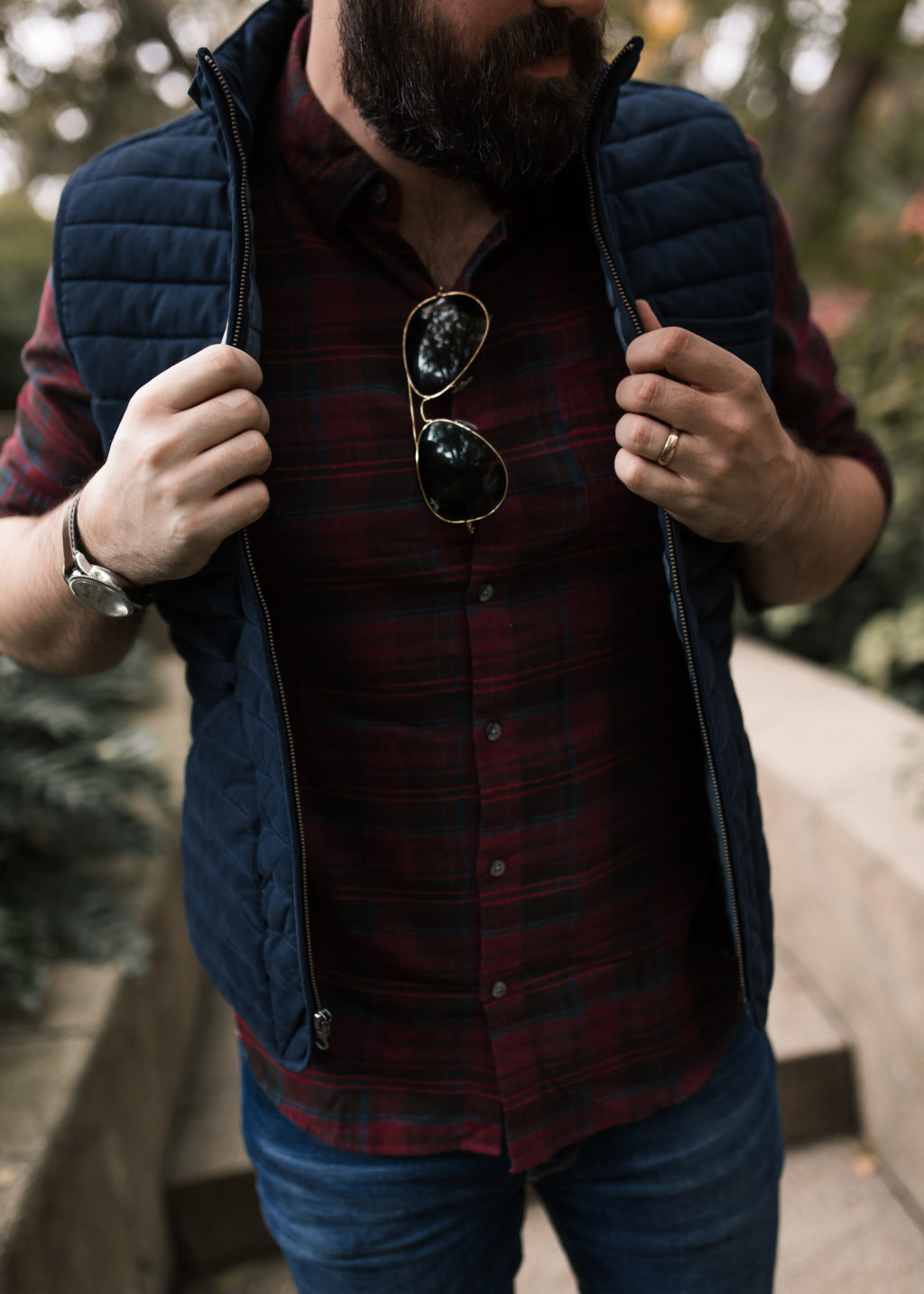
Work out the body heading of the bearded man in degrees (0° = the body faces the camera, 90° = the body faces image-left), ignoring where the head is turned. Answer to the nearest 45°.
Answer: approximately 0°

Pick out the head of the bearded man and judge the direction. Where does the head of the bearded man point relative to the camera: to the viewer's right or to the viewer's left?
to the viewer's right
